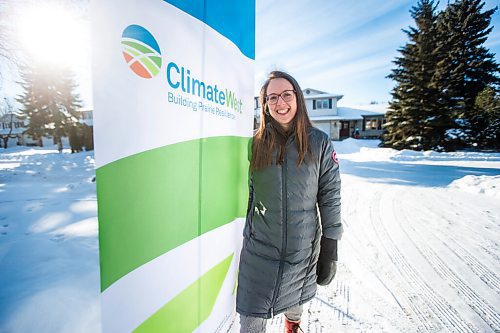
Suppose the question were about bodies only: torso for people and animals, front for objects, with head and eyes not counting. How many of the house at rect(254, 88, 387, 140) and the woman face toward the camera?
2

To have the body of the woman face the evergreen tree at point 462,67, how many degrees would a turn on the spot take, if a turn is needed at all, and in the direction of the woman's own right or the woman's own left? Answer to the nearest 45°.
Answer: approximately 135° to the woman's own left

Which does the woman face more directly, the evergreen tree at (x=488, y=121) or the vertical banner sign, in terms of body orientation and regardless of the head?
the vertical banner sign

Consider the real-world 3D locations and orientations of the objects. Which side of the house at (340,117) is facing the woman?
front

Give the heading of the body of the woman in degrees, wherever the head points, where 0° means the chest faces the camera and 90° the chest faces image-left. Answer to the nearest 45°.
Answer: approximately 0°

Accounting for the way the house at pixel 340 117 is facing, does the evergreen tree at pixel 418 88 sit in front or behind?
in front

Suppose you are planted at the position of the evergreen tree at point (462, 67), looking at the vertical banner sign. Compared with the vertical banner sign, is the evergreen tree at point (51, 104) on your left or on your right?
right

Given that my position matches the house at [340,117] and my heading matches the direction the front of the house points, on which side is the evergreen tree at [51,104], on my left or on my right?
on my right

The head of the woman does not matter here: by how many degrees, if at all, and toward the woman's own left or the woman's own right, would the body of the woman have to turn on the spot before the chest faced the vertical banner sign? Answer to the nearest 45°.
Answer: approximately 45° to the woman's own right

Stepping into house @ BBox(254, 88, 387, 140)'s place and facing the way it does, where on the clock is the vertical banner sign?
The vertical banner sign is roughly at 12 o'clock from the house.
